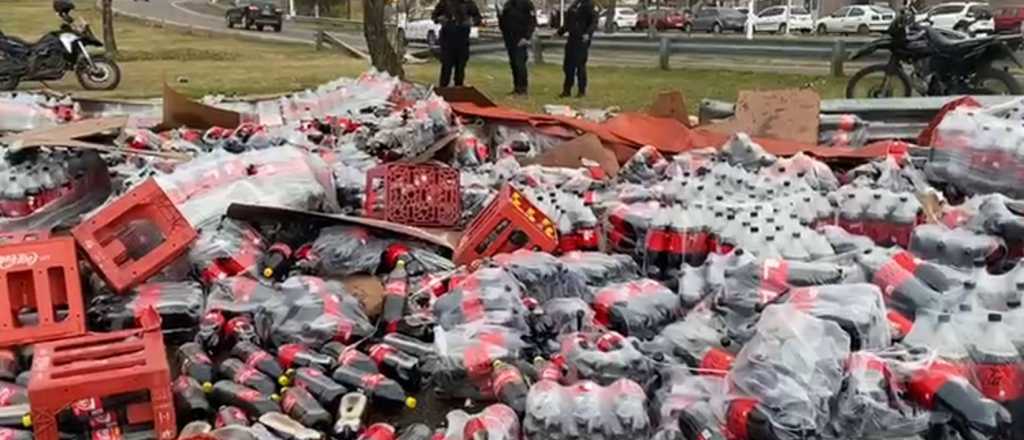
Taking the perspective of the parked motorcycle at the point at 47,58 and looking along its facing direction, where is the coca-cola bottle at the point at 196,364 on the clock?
The coca-cola bottle is roughly at 3 o'clock from the parked motorcycle.

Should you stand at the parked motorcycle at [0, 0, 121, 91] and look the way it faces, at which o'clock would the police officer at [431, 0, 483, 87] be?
The police officer is roughly at 1 o'clock from the parked motorcycle.

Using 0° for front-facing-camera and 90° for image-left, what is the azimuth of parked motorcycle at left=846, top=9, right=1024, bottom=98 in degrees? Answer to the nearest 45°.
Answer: approximately 90°

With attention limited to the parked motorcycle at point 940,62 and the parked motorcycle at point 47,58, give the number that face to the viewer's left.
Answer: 1

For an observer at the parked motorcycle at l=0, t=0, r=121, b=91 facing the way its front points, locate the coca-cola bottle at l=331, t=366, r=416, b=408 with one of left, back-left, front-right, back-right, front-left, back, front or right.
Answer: right

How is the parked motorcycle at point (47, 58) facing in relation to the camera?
to the viewer's right

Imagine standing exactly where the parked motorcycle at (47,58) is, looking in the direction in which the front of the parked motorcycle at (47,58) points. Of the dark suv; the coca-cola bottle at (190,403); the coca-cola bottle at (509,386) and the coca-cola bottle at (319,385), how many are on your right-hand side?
3

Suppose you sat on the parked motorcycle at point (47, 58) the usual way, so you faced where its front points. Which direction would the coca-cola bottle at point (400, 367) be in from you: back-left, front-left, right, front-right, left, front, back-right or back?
right

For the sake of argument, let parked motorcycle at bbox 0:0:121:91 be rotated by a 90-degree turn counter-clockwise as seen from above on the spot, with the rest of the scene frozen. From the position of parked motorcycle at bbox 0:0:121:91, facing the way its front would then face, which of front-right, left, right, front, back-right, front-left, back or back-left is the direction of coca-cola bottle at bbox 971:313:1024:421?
back

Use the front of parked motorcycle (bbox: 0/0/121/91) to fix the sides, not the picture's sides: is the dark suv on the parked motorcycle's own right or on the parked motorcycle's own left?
on the parked motorcycle's own left

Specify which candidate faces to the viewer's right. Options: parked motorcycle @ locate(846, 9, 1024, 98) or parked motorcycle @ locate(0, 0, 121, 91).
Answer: parked motorcycle @ locate(0, 0, 121, 91)

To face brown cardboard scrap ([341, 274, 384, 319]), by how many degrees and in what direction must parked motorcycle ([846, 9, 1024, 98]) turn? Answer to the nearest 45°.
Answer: approximately 90° to its left

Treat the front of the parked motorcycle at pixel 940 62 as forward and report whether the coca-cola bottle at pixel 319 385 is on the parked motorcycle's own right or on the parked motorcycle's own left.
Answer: on the parked motorcycle's own left

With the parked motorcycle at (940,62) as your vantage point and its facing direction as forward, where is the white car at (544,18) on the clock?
The white car is roughly at 2 o'clock from the parked motorcycle.

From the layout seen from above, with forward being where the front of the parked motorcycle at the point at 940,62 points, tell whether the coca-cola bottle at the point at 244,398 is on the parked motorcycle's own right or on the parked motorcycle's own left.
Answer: on the parked motorcycle's own left

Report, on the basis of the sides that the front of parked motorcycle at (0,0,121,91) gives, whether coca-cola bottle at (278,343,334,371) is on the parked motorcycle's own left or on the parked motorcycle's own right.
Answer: on the parked motorcycle's own right
